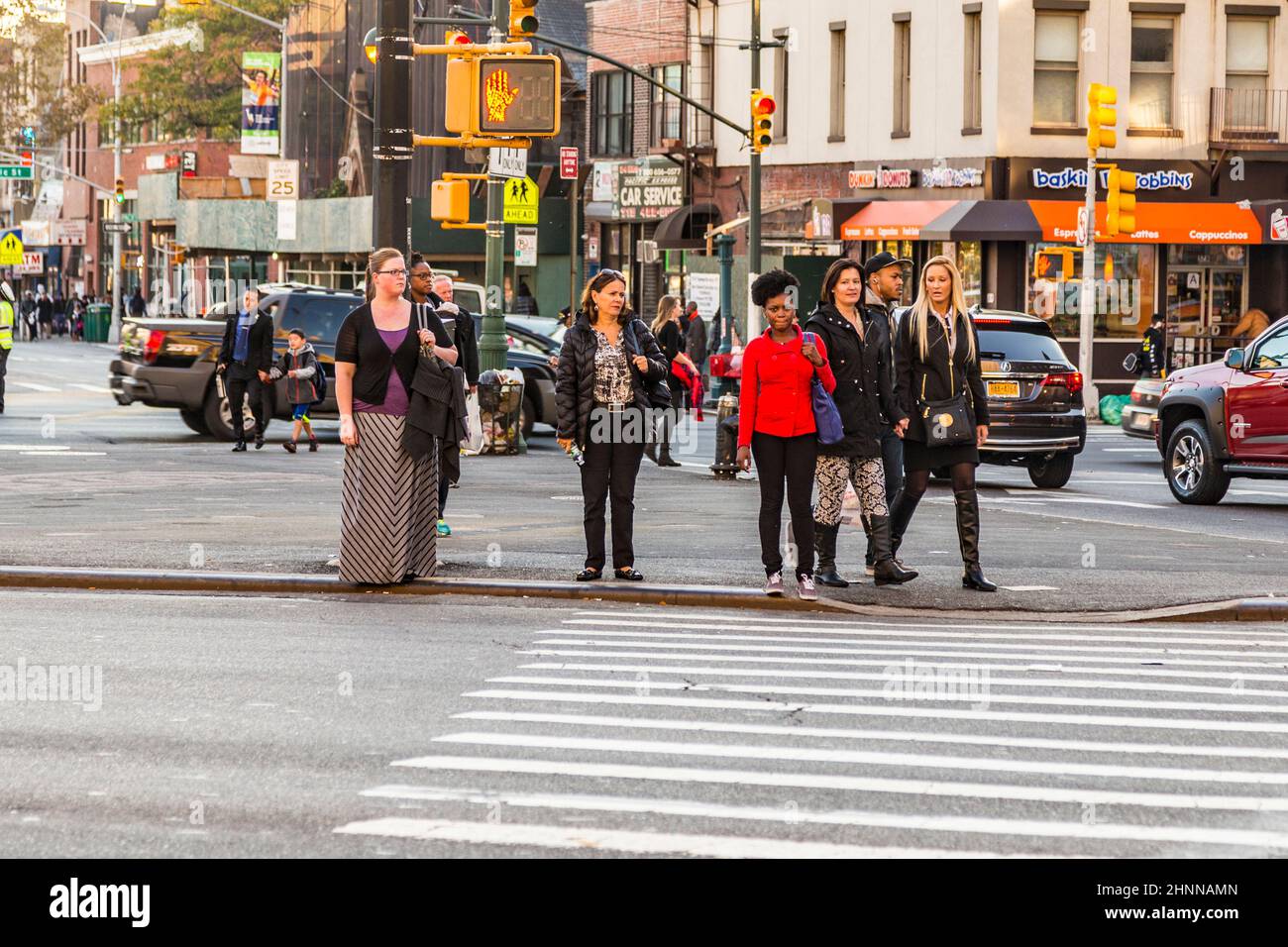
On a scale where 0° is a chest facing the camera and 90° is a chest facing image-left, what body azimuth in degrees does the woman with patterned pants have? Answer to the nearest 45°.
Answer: approximately 315°

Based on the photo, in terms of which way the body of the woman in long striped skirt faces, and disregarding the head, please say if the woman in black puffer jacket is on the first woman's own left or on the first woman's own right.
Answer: on the first woman's own left

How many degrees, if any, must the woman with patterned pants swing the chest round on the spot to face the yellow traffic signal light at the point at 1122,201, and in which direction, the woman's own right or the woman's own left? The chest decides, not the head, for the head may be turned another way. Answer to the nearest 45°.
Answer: approximately 135° to the woman's own left

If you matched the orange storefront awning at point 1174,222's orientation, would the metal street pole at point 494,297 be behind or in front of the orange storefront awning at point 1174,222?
in front

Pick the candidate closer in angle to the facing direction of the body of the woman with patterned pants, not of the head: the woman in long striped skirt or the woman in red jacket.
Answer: the woman in red jacket

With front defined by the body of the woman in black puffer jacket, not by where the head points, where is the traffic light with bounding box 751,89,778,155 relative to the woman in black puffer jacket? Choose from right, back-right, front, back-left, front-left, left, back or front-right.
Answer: back

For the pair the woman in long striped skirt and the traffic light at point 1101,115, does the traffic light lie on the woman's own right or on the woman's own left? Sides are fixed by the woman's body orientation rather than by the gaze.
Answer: on the woman's own left

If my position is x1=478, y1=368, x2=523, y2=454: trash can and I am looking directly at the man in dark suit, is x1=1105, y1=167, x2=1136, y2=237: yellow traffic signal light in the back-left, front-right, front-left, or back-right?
back-right

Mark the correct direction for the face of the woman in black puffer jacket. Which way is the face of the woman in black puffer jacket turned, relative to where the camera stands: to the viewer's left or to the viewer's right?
to the viewer's right

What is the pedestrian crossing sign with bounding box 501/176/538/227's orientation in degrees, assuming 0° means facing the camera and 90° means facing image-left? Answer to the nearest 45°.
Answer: approximately 0°
